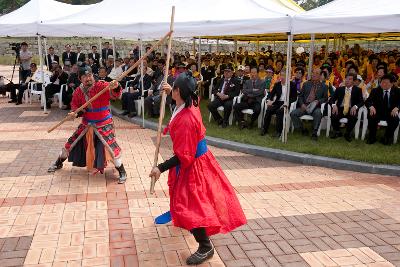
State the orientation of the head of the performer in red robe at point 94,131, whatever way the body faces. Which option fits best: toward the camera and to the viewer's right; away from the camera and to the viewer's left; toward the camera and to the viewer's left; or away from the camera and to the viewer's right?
toward the camera and to the viewer's right

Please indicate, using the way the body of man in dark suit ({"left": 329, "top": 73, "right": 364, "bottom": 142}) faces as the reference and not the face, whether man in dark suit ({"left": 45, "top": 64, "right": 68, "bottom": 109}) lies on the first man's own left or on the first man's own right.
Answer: on the first man's own right

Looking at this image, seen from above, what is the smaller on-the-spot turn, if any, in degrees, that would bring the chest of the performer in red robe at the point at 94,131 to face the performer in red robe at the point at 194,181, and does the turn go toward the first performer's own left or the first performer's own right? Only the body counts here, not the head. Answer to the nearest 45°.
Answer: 0° — they already face them

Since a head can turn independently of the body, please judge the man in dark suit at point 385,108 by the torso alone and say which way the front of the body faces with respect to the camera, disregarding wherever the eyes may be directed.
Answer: toward the camera

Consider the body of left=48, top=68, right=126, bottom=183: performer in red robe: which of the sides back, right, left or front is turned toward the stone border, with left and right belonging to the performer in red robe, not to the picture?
left

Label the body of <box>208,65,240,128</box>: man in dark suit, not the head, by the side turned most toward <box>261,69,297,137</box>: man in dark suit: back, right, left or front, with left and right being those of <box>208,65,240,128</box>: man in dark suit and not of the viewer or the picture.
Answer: left

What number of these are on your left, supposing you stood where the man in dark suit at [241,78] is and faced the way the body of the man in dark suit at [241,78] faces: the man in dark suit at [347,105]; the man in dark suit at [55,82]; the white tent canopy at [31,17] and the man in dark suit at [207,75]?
1

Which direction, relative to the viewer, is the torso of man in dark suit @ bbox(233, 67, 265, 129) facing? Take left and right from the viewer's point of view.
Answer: facing the viewer and to the left of the viewer

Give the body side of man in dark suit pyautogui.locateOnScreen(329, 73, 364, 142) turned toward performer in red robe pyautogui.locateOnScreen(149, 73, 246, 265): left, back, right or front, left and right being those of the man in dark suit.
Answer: front

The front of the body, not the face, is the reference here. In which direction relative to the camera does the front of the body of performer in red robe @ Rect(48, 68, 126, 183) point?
toward the camera
